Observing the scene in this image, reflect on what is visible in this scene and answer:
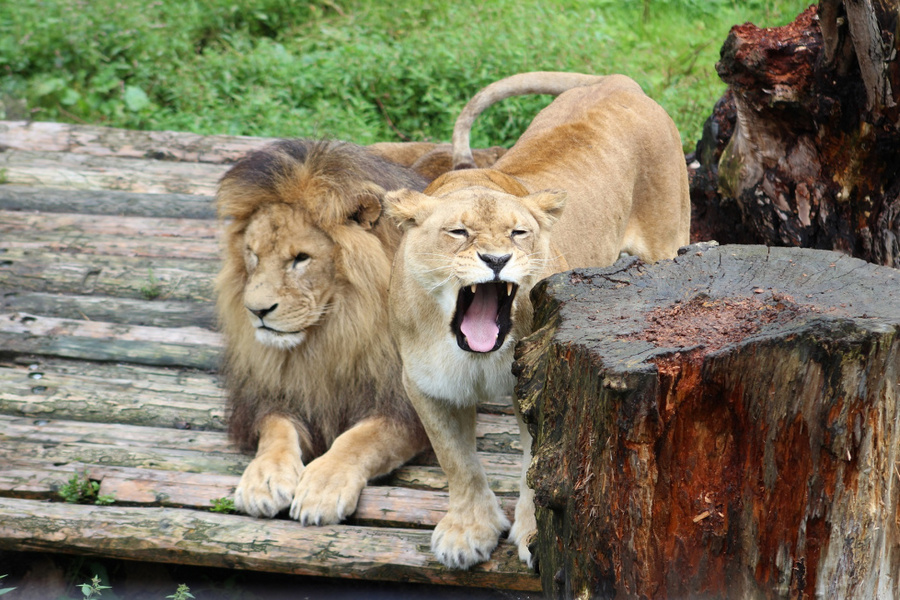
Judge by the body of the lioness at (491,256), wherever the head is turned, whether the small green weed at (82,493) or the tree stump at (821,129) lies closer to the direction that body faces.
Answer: the small green weed

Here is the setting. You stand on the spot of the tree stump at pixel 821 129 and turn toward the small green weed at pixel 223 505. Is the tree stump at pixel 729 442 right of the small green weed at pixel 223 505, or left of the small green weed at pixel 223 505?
left

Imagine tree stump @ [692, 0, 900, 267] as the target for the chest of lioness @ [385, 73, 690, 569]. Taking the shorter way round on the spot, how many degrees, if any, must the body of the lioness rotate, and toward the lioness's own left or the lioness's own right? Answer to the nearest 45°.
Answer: approximately 180°

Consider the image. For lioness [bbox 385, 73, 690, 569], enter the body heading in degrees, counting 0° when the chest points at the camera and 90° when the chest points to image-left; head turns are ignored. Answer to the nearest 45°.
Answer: approximately 45°

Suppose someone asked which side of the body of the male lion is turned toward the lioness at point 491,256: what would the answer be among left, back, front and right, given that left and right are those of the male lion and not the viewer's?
left

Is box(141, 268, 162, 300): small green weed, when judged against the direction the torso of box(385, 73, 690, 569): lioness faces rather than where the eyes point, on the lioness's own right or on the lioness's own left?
on the lioness's own right

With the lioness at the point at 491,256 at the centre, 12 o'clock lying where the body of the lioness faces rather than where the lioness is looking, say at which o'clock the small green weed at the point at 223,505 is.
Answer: The small green weed is roughly at 2 o'clock from the lioness.

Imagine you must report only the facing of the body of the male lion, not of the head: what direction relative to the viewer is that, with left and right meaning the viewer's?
facing the viewer and to the left of the viewer

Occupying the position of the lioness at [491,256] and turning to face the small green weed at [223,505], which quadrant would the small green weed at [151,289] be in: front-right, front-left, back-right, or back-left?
front-right

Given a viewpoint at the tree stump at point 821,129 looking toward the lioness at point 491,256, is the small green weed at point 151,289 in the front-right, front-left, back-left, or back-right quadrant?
front-right

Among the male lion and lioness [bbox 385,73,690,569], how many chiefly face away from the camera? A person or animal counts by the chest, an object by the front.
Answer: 0

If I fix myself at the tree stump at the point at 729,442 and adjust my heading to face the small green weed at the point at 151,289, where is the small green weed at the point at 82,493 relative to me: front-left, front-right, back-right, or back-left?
front-left

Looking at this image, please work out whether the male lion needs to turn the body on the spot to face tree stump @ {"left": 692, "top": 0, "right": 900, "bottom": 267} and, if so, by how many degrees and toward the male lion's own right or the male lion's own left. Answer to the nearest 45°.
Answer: approximately 135° to the male lion's own left
